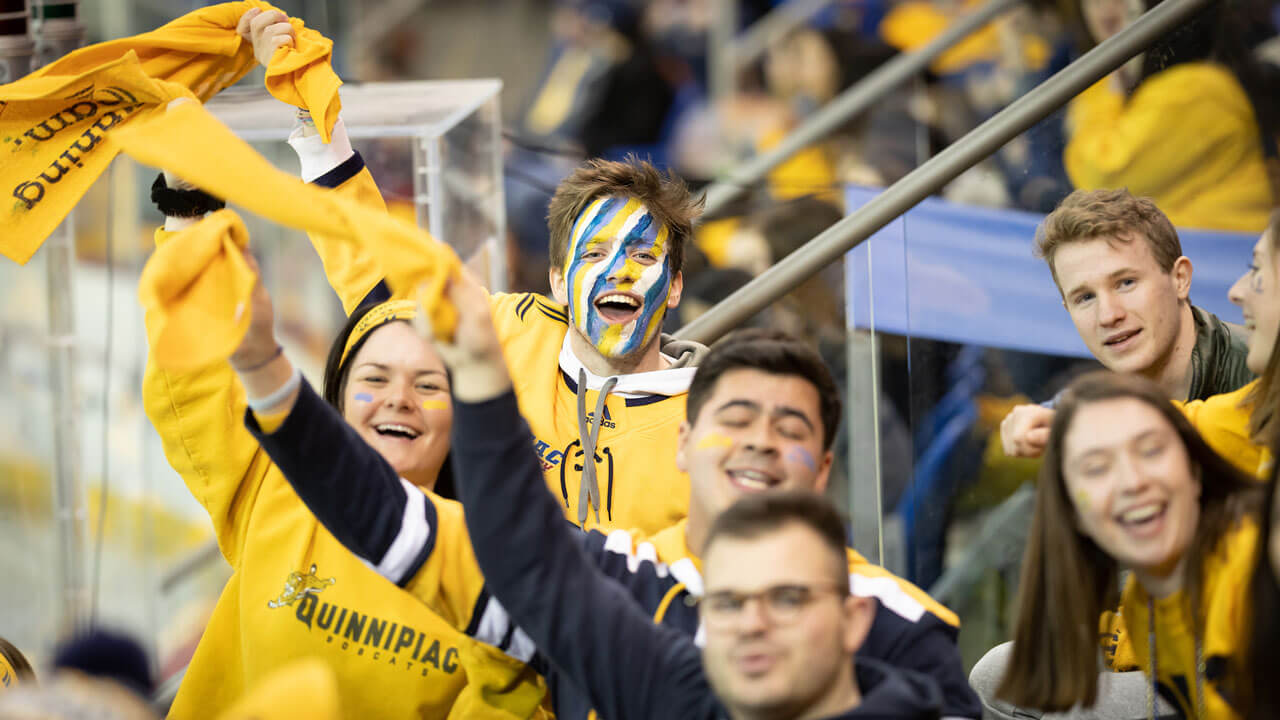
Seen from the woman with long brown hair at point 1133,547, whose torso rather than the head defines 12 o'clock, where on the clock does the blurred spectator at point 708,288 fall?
The blurred spectator is roughly at 5 o'clock from the woman with long brown hair.

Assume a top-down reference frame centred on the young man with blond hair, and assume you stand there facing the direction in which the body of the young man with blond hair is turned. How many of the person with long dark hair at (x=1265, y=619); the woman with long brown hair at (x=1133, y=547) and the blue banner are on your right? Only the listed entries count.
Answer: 1

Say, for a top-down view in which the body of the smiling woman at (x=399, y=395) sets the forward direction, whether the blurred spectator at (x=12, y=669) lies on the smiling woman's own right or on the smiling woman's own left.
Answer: on the smiling woman's own right

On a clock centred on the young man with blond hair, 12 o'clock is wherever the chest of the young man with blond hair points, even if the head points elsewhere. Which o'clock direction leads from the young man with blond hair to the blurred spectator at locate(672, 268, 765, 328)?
The blurred spectator is roughly at 3 o'clock from the young man with blond hair.

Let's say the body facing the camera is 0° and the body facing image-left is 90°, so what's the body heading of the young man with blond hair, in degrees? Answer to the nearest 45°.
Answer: approximately 45°

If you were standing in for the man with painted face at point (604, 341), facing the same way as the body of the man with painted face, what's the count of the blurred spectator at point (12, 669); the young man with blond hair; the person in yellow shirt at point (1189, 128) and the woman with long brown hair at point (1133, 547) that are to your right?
1

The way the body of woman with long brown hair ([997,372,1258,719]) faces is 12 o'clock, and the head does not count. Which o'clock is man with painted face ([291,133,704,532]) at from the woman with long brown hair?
The man with painted face is roughly at 4 o'clock from the woman with long brown hair.

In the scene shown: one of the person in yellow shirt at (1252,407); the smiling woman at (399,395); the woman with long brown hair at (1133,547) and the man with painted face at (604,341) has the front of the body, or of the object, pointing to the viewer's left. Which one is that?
the person in yellow shirt

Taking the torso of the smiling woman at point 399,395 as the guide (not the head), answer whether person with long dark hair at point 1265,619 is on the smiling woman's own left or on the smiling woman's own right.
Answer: on the smiling woman's own left

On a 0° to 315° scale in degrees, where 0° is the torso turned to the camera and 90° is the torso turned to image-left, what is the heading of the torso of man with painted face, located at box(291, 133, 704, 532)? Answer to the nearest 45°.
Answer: approximately 0°

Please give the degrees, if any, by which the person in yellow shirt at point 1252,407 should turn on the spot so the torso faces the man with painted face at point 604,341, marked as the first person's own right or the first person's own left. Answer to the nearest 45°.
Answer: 0° — they already face them
